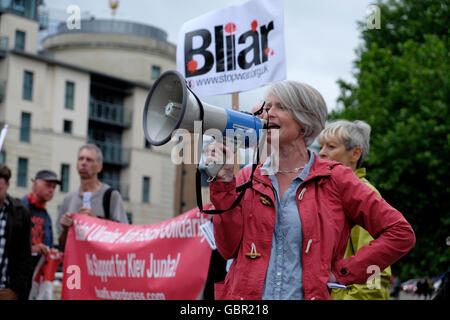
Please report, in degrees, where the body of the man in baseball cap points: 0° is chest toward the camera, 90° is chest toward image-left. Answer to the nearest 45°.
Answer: approximately 315°

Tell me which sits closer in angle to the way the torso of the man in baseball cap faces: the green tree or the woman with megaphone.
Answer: the woman with megaphone

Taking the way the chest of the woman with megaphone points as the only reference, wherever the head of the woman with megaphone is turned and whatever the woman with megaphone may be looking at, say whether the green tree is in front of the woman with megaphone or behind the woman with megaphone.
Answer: behind

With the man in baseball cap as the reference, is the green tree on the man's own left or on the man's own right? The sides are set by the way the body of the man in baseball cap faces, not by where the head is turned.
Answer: on the man's own left

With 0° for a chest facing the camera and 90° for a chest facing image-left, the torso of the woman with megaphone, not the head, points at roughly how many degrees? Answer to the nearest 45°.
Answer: approximately 45°

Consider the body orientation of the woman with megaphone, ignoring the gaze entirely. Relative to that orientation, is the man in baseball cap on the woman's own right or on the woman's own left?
on the woman's own right
